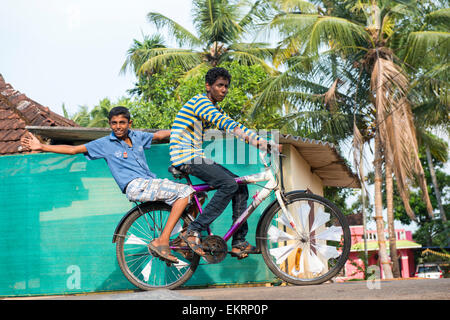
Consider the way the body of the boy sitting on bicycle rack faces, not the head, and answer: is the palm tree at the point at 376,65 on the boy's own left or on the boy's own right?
on the boy's own left

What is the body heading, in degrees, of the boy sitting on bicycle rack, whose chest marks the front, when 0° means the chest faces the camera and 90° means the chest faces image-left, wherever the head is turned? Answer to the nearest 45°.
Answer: approximately 315°

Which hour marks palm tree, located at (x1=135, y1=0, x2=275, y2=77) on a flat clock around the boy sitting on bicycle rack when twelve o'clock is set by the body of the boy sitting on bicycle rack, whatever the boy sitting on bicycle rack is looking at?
The palm tree is roughly at 8 o'clock from the boy sitting on bicycle rack.

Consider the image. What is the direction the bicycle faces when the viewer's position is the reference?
facing to the right of the viewer

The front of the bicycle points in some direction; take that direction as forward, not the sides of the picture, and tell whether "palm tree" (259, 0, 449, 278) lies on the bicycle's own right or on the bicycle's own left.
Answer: on the bicycle's own left

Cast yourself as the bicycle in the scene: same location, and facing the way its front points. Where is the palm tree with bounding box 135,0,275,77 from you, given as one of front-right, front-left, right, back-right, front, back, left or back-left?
left
